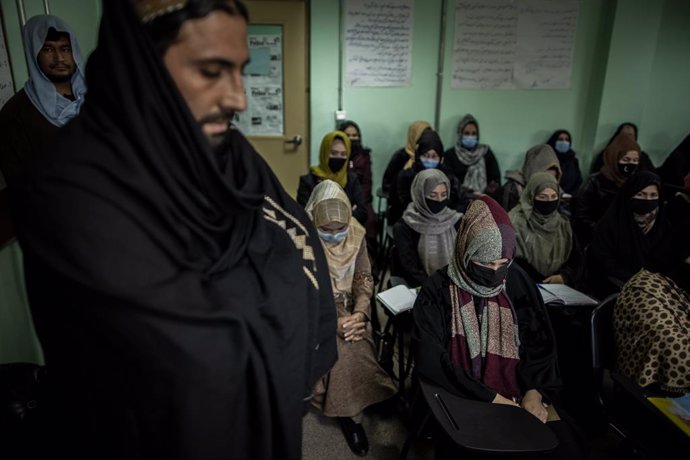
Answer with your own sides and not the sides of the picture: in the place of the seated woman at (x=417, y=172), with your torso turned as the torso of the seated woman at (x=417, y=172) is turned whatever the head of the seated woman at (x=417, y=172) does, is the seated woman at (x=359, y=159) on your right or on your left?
on your right

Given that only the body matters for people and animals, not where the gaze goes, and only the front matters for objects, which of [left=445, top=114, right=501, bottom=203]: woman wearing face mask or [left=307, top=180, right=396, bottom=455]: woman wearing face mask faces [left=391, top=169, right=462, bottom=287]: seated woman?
[left=445, top=114, right=501, bottom=203]: woman wearing face mask

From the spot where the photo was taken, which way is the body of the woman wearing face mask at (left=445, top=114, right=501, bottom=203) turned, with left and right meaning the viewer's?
facing the viewer

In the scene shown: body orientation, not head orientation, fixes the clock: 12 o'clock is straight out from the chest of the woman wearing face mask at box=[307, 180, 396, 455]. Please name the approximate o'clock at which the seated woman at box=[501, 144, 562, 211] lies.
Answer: The seated woman is roughly at 7 o'clock from the woman wearing face mask.

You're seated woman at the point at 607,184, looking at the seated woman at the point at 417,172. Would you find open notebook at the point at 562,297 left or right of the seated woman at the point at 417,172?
left

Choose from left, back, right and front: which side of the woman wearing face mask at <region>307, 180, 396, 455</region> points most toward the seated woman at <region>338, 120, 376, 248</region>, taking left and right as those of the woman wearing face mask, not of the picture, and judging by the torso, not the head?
back

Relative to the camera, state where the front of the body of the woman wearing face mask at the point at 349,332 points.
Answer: toward the camera

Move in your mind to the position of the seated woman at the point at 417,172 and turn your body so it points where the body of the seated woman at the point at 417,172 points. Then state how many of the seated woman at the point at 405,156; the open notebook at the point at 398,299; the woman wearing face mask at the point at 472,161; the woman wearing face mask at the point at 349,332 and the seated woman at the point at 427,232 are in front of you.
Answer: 3

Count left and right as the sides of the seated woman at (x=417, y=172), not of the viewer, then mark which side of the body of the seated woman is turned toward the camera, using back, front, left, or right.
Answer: front

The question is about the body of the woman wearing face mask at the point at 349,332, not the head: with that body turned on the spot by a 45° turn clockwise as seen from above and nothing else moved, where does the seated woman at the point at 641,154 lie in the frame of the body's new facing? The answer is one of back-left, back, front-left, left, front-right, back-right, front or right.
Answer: back

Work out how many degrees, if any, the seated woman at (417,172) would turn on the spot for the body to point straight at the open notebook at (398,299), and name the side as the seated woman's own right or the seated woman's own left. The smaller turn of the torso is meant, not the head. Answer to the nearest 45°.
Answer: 0° — they already face it

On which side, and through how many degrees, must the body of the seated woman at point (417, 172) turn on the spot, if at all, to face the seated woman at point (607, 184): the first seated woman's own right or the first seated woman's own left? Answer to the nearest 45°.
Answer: approximately 90° to the first seated woman's own left
